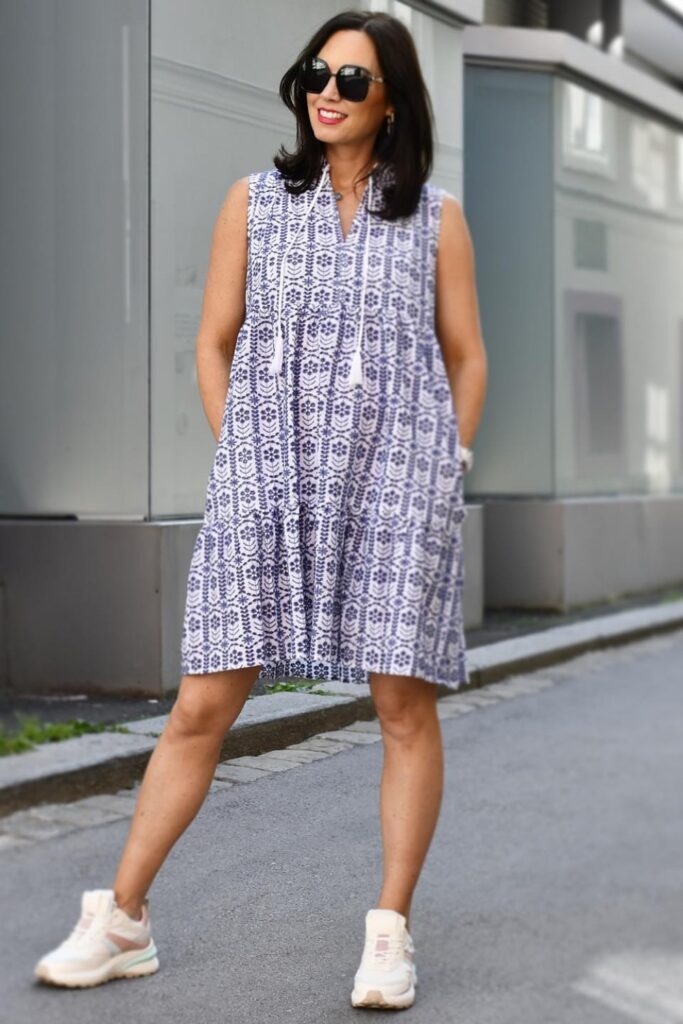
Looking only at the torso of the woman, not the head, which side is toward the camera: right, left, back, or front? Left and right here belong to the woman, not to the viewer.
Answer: front
